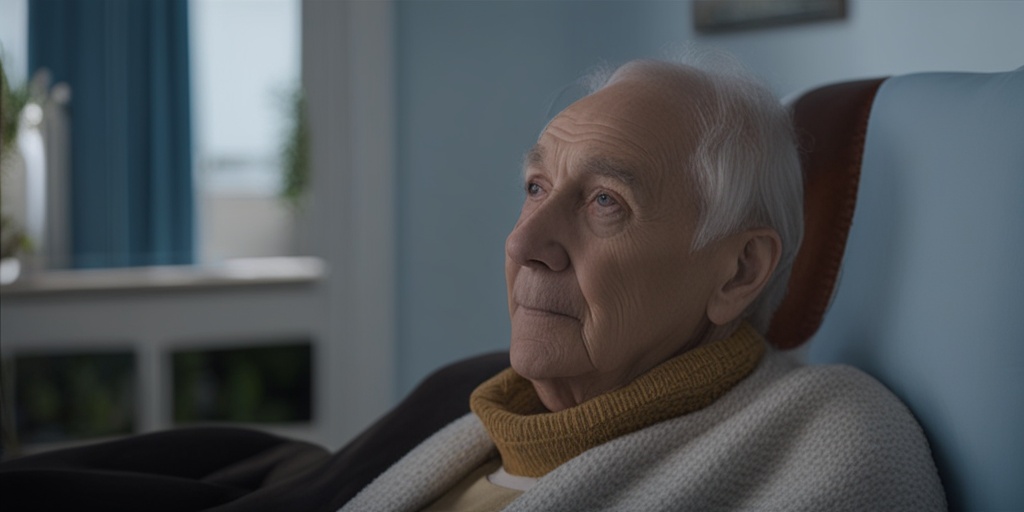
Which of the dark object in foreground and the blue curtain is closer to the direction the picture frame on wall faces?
the dark object in foreground

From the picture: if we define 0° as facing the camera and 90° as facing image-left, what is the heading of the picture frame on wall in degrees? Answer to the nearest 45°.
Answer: approximately 45°

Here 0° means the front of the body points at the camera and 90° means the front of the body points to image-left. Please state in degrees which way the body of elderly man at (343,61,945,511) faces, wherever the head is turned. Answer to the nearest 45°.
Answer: approximately 45°

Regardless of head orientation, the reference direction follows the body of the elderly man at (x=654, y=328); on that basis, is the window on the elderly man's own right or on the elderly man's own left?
on the elderly man's own right

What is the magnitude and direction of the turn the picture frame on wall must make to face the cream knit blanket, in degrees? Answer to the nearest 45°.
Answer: approximately 45° to its left

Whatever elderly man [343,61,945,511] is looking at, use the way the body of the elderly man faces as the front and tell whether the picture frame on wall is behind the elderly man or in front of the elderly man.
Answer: behind

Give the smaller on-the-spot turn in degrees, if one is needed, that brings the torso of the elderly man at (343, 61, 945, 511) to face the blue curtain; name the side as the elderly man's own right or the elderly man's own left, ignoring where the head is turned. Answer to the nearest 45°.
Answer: approximately 90° to the elderly man's own right
